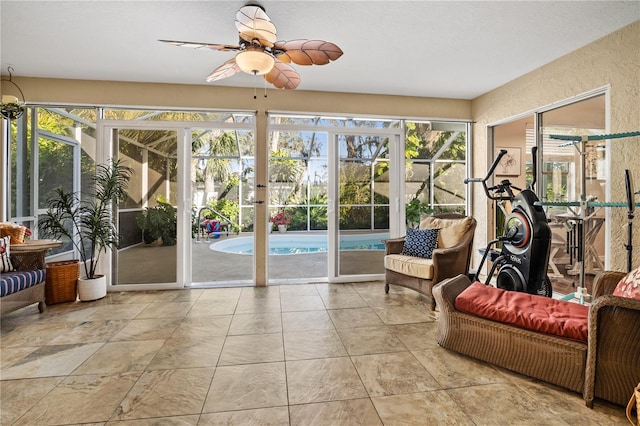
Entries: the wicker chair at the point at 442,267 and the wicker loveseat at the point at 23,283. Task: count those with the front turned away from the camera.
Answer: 0

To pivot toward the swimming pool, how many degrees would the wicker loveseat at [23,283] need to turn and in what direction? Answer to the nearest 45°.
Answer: approximately 90° to its left

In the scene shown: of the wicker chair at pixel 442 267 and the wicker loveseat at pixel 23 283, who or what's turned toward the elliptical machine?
the wicker loveseat

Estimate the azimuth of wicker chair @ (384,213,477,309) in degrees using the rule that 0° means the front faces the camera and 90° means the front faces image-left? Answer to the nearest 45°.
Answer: approximately 45°

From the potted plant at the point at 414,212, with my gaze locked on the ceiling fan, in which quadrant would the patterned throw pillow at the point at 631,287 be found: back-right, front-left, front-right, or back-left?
front-left

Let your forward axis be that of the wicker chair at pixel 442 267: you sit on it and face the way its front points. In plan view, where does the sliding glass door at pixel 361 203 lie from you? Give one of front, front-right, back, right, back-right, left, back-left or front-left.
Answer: right

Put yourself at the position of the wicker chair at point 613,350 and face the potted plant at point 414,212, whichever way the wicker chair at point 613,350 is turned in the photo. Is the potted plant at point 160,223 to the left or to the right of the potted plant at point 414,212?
left

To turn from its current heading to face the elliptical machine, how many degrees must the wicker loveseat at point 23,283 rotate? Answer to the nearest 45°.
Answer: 0° — it already faces it

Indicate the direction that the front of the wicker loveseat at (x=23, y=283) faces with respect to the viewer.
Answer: facing the viewer and to the right of the viewer

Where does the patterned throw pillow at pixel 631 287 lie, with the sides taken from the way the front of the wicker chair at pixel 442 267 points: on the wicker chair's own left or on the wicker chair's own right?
on the wicker chair's own left

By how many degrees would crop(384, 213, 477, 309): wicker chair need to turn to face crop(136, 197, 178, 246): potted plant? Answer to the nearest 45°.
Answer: approximately 45° to its right

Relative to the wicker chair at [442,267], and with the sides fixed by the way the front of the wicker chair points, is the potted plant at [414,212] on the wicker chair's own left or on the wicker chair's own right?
on the wicker chair's own right

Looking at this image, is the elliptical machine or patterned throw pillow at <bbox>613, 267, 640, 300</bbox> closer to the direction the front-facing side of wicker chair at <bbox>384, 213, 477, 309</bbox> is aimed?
the patterned throw pillow

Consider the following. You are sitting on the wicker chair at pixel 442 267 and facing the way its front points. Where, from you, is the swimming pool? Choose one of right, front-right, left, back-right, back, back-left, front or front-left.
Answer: right
